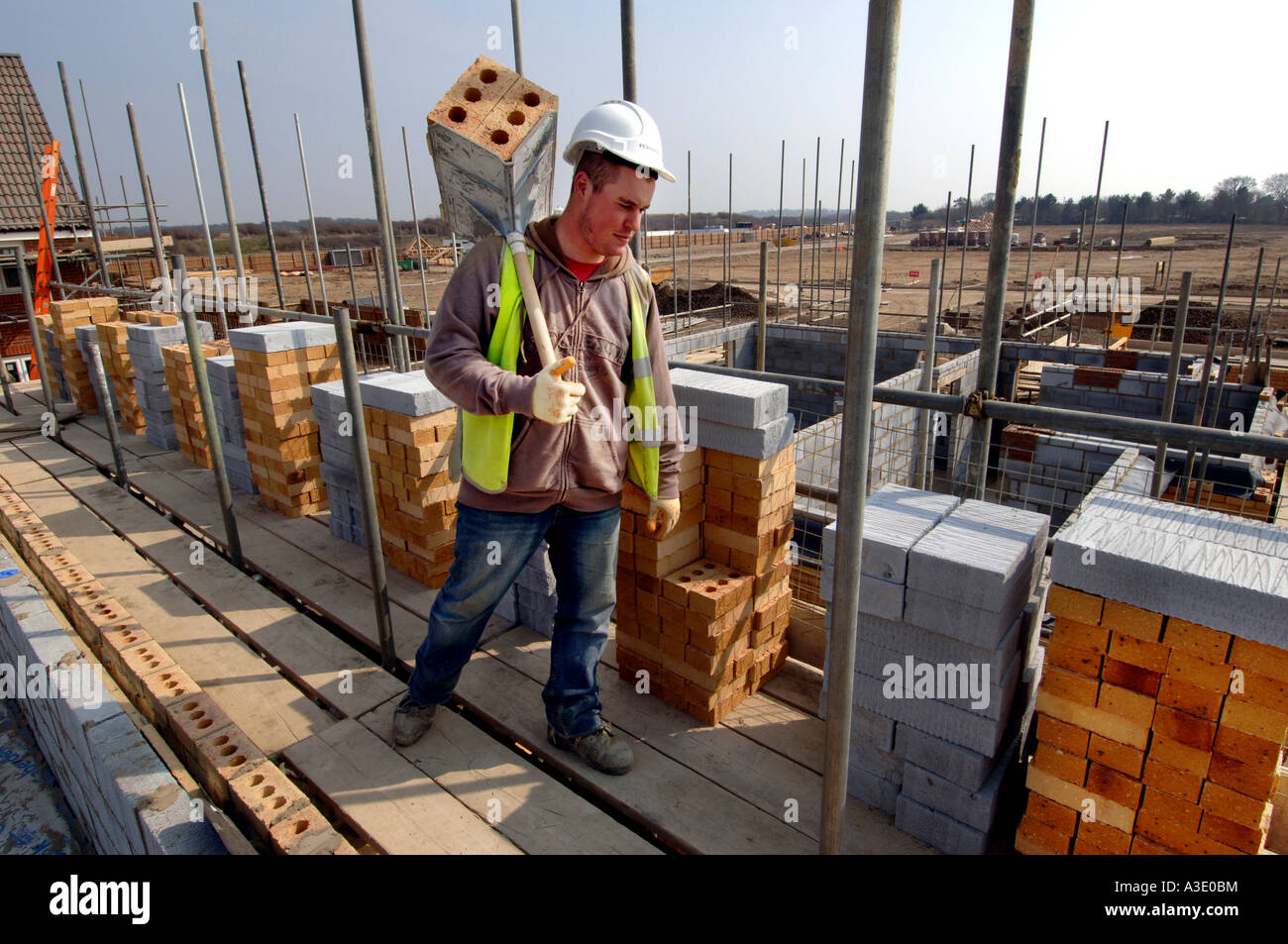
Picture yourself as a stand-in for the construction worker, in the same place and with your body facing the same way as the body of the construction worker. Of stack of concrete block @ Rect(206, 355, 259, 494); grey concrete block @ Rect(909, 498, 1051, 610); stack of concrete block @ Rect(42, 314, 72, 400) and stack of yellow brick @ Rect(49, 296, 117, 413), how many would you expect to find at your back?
3

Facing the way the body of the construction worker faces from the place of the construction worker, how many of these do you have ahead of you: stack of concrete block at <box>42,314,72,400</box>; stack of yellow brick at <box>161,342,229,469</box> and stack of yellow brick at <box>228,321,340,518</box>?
0

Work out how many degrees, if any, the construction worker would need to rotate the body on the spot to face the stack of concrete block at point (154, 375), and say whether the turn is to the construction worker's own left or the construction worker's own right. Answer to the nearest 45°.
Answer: approximately 180°

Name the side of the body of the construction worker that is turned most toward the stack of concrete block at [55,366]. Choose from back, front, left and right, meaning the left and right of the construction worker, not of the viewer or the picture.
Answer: back

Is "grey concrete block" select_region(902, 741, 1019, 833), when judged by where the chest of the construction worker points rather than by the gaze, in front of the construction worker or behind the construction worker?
in front

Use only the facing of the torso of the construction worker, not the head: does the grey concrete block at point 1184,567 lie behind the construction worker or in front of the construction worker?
in front

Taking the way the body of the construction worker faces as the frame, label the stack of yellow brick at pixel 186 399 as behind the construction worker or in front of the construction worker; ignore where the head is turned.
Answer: behind

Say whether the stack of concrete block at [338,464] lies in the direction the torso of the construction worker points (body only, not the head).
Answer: no

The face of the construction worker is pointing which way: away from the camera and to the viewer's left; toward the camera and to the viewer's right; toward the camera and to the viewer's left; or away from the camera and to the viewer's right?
toward the camera and to the viewer's right

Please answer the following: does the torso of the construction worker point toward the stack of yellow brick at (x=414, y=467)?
no

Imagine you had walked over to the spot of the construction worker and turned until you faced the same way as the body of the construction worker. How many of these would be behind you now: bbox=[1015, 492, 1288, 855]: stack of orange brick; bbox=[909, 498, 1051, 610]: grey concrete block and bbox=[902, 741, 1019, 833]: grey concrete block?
0

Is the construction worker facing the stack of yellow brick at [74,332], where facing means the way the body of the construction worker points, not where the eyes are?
no

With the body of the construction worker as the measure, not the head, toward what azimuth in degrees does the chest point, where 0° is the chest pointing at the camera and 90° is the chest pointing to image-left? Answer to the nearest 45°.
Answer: approximately 315°

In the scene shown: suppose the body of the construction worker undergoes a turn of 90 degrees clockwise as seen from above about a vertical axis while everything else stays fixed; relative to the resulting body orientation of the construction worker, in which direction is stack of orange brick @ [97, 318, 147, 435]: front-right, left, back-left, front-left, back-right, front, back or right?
right
